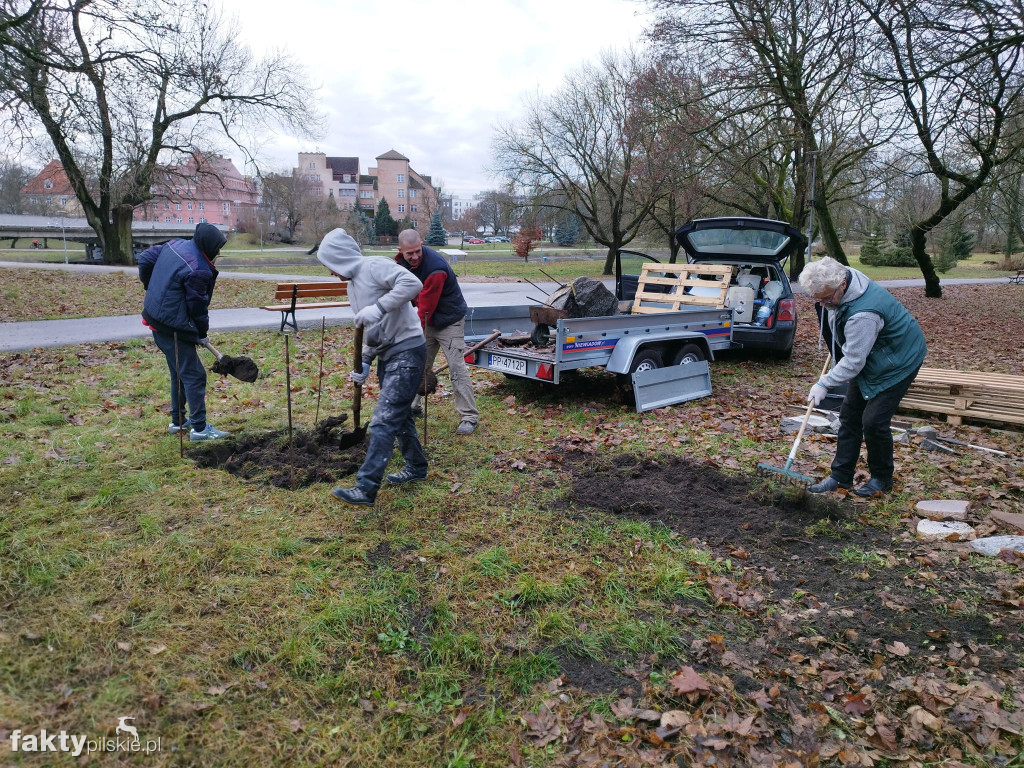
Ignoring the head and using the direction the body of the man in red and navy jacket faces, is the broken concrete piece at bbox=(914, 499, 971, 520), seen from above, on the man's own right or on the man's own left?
on the man's own left

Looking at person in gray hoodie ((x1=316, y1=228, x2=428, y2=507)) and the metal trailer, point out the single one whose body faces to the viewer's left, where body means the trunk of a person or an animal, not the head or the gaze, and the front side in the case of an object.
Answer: the person in gray hoodie

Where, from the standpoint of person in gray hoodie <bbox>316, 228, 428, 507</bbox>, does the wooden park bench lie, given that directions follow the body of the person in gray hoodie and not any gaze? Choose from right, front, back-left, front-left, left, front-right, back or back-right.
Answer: right

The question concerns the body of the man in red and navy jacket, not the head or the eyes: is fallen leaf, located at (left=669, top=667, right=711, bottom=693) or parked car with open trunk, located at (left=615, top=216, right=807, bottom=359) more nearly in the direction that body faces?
the fallen leaf

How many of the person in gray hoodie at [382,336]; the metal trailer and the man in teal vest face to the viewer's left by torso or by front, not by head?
2

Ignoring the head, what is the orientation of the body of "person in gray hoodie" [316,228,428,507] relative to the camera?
to the viewer's left

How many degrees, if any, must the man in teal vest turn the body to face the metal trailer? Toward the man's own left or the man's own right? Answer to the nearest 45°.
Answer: approximately 45° to the man's own right

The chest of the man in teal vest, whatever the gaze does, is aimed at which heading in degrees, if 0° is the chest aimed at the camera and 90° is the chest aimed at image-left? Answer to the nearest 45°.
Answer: approximately 90°

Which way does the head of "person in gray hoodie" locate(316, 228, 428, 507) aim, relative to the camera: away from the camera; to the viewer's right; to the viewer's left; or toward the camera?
to the viewer's left

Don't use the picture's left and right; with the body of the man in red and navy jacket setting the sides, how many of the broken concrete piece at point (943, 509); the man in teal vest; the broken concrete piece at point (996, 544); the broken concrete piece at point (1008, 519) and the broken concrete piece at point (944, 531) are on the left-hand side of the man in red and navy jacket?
5

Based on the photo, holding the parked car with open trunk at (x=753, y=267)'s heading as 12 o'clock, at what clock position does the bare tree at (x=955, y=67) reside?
The bare tree is roughly at 1 o'clock from the parked car with open trunk.
